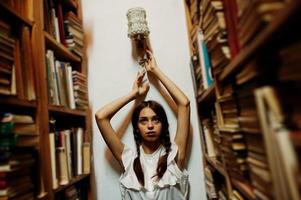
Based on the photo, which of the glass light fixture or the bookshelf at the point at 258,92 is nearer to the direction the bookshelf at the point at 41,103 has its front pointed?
the bookshelf

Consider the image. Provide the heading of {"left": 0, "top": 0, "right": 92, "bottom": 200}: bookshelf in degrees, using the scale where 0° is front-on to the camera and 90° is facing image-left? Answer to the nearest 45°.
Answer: approximately 315°

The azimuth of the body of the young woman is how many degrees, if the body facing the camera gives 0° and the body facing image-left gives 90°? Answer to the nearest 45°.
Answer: approximately 0°

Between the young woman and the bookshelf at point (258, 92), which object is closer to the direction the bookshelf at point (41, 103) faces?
the bookshelf
